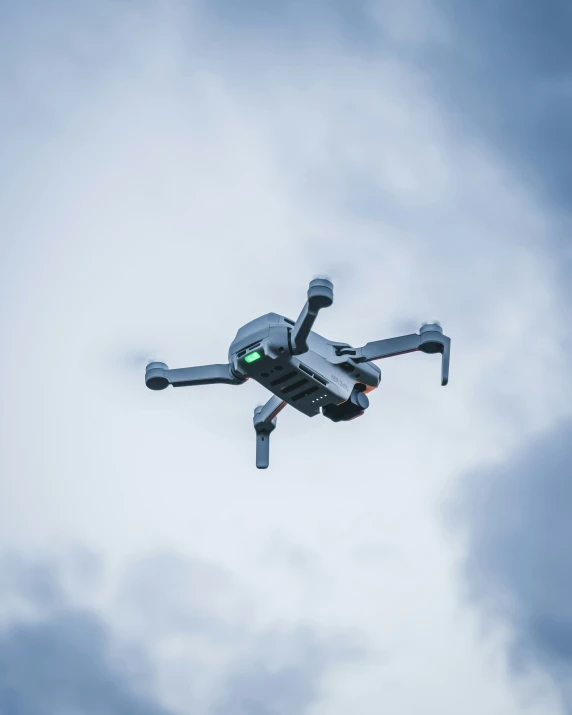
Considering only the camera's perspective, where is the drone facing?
facing away from the viewer and to the right of the viewer
